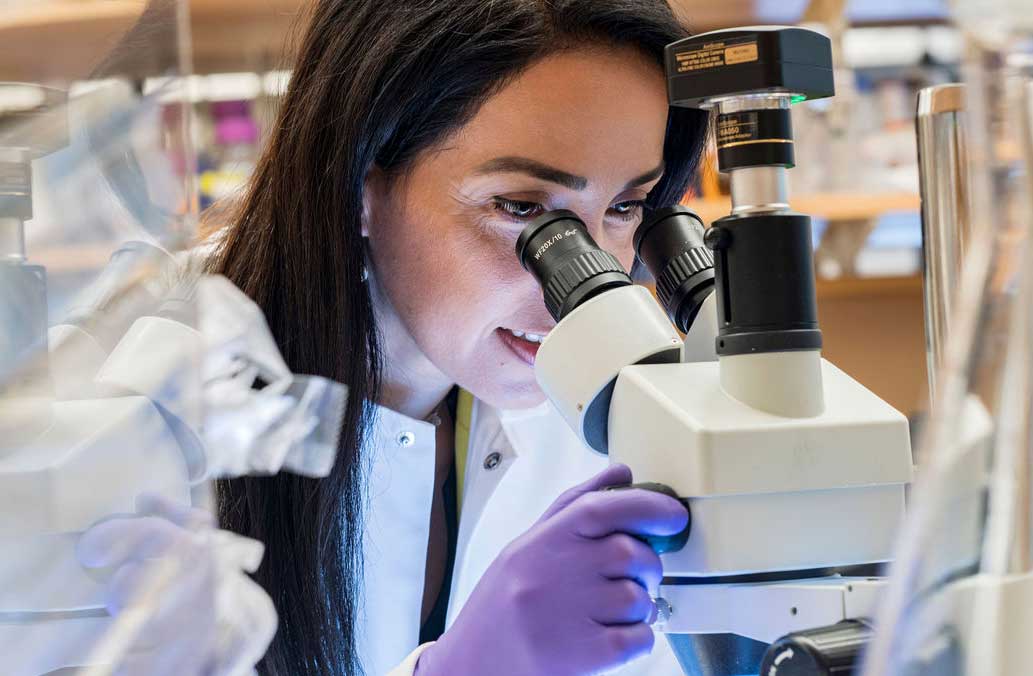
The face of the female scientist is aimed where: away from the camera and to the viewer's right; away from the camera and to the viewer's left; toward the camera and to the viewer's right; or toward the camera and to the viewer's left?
toward the camera and to the viewer's right

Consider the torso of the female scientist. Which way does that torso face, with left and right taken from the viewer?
facing the viewer and to the right of the viewer

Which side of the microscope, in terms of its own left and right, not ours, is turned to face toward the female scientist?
front

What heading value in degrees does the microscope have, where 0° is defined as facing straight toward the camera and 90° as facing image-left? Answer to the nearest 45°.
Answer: approximately 135°

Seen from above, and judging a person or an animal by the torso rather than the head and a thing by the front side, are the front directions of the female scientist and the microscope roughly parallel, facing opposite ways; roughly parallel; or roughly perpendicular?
roughly parallel, facing opposite ways

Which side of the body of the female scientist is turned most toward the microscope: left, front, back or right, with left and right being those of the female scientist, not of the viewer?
front
